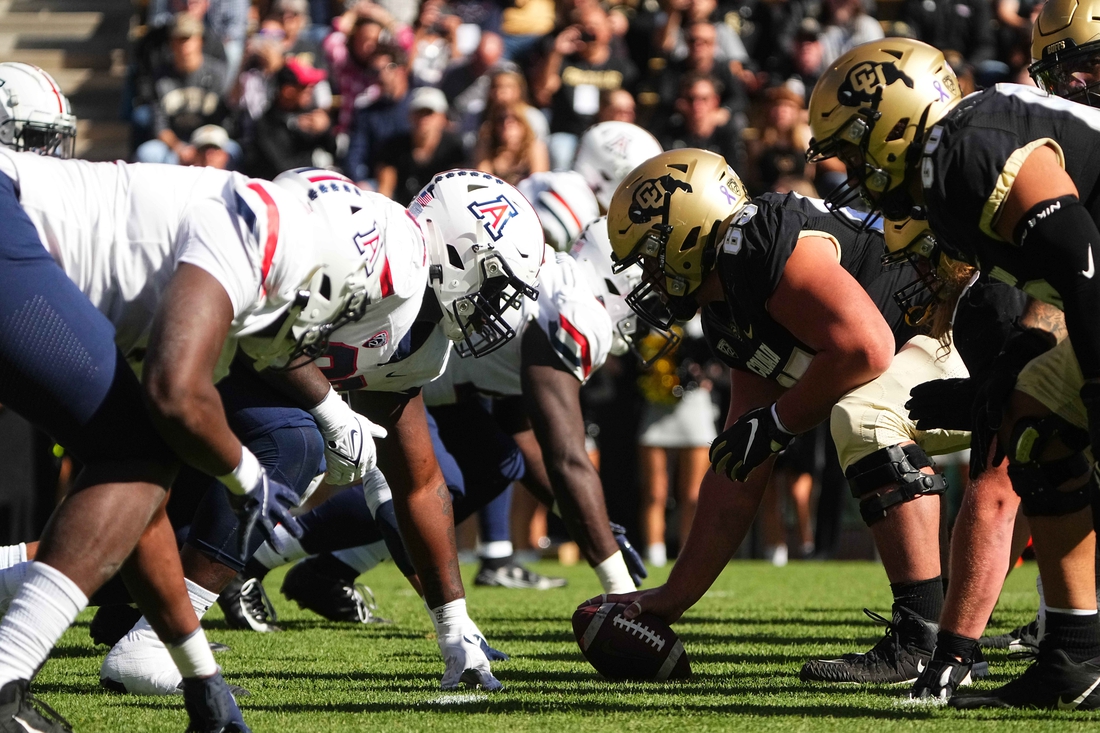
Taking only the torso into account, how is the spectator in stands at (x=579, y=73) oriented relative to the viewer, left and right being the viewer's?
facing the viewer

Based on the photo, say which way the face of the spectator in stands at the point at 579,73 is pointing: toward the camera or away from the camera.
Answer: toward the camera

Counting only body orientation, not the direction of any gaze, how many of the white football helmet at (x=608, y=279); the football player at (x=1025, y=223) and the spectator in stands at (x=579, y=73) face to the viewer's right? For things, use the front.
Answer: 1

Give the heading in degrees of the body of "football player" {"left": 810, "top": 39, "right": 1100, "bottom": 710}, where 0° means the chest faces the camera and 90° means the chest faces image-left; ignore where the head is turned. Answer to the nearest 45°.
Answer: approximately 90°

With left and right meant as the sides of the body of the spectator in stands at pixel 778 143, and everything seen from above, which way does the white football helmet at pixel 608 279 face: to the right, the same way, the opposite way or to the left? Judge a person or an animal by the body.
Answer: to the left

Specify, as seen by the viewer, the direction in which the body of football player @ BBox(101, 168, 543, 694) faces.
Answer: to the viewer's right

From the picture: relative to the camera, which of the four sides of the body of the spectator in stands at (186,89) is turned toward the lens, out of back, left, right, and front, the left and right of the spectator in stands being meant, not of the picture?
front

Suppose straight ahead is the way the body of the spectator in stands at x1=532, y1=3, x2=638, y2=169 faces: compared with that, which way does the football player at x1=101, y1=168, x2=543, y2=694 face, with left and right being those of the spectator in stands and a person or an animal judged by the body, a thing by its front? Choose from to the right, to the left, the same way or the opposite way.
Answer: to the left

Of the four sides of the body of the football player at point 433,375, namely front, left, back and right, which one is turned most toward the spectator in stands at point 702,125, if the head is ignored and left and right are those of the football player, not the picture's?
left

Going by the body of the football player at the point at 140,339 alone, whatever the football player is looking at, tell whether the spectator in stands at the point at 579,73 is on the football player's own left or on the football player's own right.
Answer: on the football player's own left

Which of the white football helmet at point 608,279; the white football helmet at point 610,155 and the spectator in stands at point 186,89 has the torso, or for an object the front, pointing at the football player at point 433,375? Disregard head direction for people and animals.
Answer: the spectator in stands

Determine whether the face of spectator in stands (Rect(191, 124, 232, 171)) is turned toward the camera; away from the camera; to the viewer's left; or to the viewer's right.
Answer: toward the camera

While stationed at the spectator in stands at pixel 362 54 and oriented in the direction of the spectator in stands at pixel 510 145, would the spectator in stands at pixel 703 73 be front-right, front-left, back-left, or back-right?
front-left

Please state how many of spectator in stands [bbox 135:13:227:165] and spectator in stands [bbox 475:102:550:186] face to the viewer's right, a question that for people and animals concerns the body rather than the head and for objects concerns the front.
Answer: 0

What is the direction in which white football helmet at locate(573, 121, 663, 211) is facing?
to the viewer's right

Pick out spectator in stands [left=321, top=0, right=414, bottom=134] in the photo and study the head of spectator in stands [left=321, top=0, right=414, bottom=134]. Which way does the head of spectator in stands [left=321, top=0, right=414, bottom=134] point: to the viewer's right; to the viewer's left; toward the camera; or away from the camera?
toward the camera

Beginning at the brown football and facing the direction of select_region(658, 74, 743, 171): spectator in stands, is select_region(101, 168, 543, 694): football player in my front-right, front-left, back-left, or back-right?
front-left

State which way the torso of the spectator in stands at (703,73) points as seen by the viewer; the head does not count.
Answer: toward the camera

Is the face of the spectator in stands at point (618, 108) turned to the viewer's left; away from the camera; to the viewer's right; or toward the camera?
toward the camera
